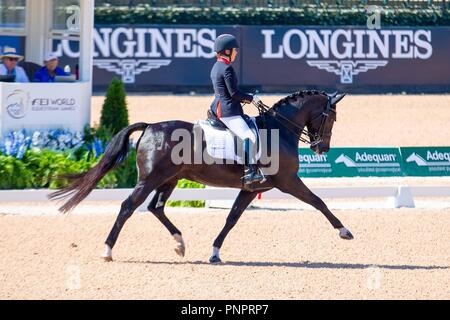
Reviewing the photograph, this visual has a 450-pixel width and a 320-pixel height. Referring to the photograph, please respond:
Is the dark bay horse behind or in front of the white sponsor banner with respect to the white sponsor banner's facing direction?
in front

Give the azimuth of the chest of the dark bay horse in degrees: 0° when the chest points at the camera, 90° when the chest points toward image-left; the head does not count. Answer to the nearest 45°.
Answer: approximately 270°

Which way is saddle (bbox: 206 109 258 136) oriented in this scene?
to the viewer's right

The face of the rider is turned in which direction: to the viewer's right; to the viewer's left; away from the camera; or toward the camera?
to the viewer's right

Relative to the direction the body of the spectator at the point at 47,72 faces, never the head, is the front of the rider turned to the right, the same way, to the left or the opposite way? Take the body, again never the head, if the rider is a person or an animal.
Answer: to the left

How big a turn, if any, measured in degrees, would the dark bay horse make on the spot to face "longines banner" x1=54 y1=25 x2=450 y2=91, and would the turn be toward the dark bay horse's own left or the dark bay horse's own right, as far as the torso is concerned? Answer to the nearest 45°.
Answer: approximately 90° to the dark bay horse's own left

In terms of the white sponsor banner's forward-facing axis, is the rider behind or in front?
in front

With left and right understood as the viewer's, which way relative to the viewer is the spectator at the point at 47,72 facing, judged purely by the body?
facing the viewer

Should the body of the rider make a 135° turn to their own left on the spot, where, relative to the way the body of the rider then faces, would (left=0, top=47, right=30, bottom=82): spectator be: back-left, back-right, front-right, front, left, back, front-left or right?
front

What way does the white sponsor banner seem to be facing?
toward the camera

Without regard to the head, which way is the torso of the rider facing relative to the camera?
to the viewer's right

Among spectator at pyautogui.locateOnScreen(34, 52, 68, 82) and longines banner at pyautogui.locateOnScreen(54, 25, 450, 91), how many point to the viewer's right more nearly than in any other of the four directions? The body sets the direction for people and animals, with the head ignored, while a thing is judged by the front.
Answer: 0

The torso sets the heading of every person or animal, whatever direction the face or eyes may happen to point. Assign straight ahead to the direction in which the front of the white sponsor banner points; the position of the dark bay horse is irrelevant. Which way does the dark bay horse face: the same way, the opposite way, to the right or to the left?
to the left

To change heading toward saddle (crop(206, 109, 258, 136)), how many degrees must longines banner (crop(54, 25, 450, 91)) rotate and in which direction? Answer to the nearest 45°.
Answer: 0° — it already faces it
